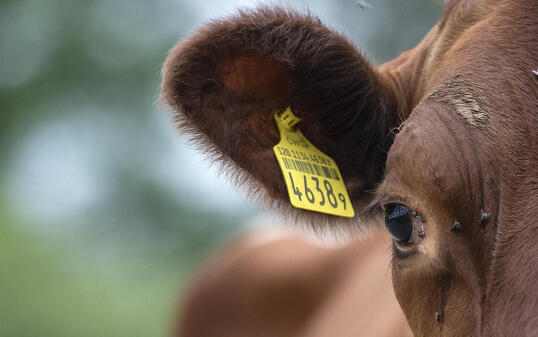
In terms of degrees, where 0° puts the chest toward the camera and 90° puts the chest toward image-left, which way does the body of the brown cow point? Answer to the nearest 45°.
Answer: approximately 0°
